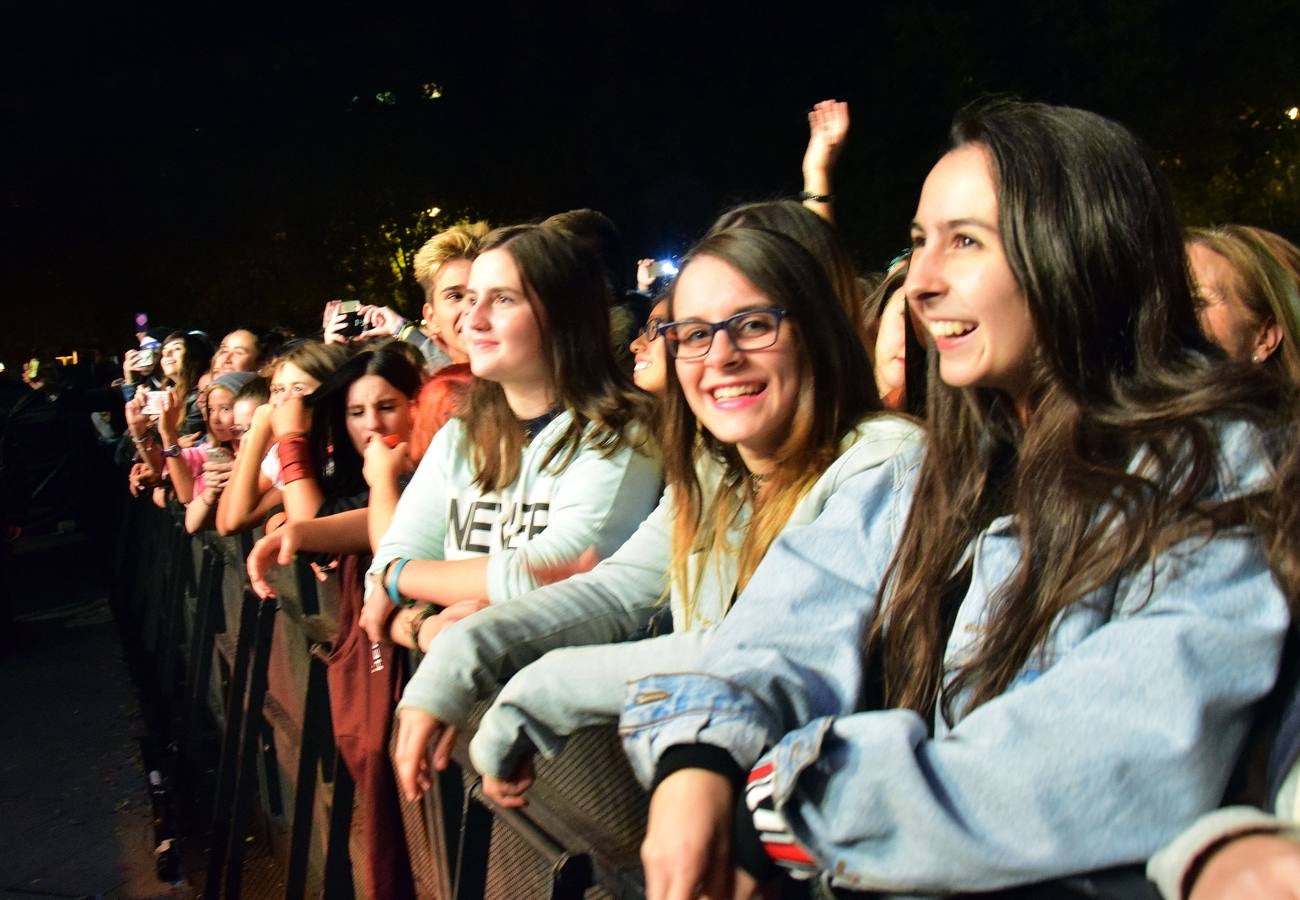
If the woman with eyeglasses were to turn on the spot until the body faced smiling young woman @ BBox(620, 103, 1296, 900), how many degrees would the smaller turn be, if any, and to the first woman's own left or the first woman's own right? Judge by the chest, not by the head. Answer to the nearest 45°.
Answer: approximately 45° to the first woman's own left

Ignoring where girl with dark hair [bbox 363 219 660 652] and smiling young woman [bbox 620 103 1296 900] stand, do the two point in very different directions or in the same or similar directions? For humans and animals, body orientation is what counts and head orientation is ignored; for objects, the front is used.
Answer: same or similar directions

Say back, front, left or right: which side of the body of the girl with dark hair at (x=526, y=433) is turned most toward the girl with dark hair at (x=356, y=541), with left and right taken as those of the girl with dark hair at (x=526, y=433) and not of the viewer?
right

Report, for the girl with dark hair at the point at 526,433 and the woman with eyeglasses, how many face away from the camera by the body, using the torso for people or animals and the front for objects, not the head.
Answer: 0

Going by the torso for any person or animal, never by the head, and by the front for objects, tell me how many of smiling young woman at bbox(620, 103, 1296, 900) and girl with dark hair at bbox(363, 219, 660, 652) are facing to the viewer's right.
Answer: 0

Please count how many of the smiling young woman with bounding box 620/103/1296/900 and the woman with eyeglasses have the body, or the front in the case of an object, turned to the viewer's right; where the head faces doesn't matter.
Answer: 0

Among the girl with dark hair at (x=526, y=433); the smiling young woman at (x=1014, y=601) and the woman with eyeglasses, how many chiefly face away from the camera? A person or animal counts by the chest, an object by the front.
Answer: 0

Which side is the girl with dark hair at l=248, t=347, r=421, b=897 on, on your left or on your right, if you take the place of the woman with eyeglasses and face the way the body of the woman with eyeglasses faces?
on your right

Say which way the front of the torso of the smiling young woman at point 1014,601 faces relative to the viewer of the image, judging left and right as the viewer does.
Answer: facing the viewer and to the left of the viewer

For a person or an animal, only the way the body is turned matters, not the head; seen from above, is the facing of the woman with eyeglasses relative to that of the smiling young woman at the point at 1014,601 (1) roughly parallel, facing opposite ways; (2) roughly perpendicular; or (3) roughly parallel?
roughly parallel

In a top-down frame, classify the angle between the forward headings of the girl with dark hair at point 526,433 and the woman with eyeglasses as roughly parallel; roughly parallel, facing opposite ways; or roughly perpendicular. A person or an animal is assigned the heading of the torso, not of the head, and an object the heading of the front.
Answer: roughly parallel

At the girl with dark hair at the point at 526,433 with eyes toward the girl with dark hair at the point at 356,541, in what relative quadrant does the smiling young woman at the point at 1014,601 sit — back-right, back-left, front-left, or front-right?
back-left
